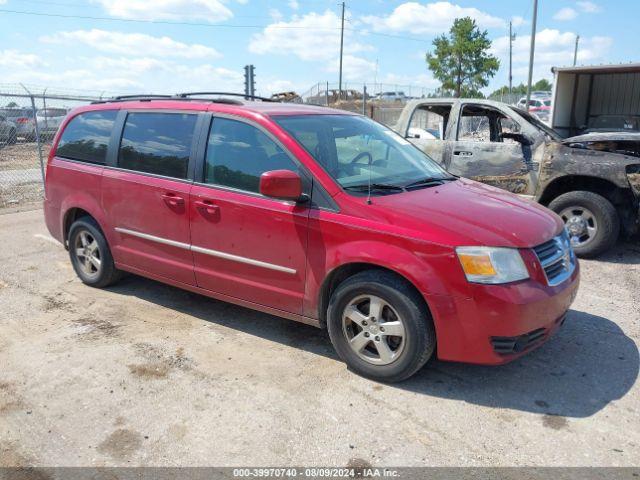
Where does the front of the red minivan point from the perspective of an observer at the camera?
facing the viewer and to the right of the viewer

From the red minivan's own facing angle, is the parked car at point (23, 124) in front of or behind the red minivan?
behind

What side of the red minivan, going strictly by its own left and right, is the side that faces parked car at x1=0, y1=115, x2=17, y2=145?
back

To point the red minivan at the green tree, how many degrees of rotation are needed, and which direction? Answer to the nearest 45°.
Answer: approximately 135° to its left

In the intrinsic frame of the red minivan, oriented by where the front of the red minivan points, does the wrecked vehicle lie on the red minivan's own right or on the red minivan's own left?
on the red minivan's own left

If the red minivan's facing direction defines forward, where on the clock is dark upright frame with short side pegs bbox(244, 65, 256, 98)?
The dark upright frame with short side pegs is roughly at 7 o'clock from the red minivan.

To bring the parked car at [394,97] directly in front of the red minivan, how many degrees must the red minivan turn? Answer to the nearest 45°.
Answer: approximately 135° to its left
